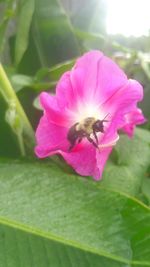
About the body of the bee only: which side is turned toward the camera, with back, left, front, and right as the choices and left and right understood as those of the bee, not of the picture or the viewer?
right
